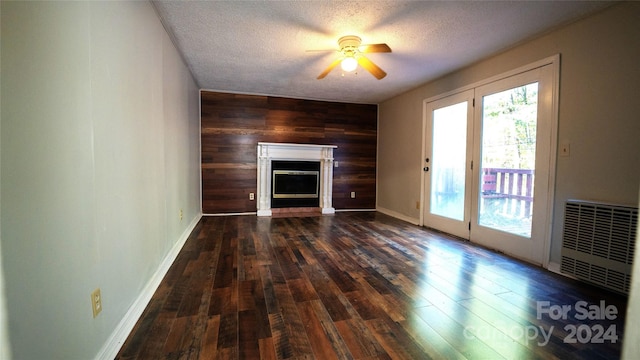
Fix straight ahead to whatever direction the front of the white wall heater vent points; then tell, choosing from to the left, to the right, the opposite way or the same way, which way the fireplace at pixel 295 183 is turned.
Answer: to the left

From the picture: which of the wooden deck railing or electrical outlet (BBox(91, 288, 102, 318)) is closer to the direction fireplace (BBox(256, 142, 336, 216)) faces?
the electrical outlet

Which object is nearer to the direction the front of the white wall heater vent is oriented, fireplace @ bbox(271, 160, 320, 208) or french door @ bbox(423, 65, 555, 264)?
the fireplace

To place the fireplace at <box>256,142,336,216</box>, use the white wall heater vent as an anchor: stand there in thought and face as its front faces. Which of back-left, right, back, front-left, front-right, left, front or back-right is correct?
front-right

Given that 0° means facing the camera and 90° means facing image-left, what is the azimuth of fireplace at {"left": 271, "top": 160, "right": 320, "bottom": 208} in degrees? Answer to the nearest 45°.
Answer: approximately 0°

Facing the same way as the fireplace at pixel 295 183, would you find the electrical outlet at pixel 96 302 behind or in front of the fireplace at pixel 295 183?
in front

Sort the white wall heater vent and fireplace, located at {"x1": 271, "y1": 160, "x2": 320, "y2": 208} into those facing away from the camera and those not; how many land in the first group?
0

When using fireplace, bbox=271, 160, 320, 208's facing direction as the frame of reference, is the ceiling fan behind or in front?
in front

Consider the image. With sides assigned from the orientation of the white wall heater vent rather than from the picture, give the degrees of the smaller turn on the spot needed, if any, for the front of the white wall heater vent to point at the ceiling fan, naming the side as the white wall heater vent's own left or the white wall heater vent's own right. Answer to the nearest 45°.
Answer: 0° — it already faces it

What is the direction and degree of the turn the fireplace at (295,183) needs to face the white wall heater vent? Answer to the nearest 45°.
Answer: approximately 45° to its left

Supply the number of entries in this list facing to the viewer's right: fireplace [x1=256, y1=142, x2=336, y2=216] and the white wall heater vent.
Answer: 0

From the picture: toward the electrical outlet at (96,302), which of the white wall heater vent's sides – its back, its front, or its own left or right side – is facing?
front
